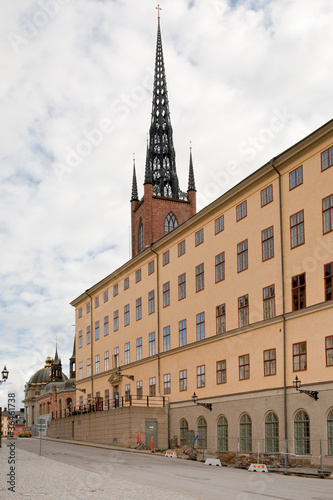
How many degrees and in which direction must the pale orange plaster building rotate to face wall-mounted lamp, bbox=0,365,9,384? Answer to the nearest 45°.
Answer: approximately 45° to its right

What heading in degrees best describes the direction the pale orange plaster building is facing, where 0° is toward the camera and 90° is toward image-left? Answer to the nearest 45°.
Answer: approximately 45°
